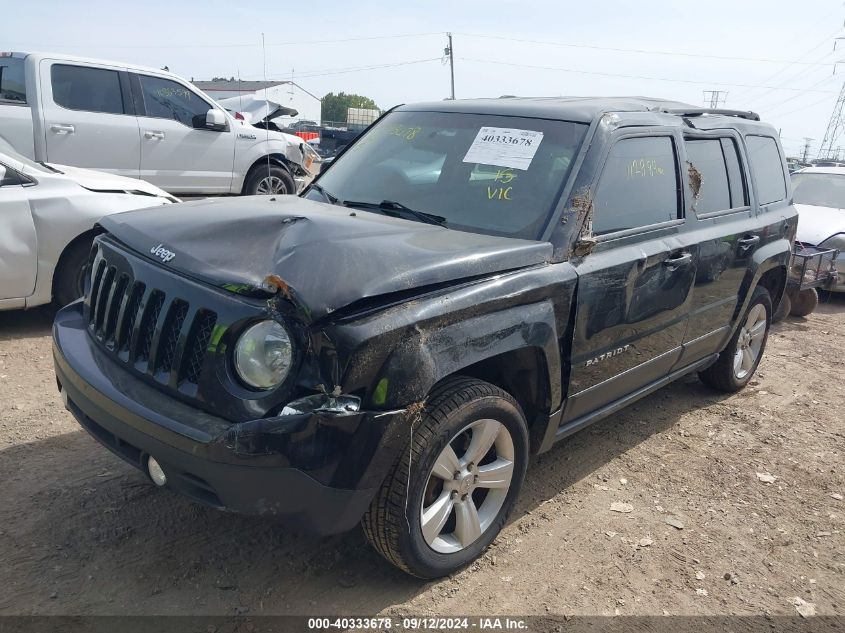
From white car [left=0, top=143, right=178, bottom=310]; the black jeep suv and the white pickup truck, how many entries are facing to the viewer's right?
2

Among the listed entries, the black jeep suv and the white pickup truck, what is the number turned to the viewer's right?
1

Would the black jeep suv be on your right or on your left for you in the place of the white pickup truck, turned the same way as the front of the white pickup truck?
on your right

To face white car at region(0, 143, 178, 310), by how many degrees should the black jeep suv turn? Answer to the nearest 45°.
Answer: approximately 90° to its right

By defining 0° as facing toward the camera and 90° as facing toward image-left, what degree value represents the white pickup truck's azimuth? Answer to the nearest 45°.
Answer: approximately 270°

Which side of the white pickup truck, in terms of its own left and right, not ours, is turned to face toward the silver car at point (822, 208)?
front

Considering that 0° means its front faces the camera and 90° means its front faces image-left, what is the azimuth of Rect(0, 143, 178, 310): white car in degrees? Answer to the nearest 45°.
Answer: approximately 270°

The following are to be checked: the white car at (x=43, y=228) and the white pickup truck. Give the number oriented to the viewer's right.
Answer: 2

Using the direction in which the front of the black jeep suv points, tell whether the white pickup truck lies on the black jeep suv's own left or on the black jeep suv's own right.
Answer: on the black jeep suv's own right
